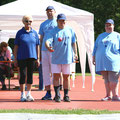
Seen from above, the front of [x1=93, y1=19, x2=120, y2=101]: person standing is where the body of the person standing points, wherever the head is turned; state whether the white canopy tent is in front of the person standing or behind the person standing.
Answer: behind

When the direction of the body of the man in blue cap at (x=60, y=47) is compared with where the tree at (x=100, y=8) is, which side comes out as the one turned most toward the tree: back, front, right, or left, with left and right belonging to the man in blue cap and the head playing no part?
back

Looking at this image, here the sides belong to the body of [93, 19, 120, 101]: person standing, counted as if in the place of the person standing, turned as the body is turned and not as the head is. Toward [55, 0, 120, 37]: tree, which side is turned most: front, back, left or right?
back

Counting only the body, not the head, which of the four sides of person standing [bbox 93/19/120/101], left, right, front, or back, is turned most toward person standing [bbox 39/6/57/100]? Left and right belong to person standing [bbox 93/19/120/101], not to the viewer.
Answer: right

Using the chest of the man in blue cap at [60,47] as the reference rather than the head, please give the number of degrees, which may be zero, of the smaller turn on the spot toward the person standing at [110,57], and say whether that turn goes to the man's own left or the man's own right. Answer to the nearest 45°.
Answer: approximately 135° to the man's own left

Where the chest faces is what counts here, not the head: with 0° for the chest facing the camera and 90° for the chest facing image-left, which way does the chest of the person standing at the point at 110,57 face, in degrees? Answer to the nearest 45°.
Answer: approximately 0°

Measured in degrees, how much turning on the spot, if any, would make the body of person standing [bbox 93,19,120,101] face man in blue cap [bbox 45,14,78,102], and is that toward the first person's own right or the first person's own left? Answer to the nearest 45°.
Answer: approximately 45° to the first person's own right

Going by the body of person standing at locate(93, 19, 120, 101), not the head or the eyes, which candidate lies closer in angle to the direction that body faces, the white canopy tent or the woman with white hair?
the woman with white hair

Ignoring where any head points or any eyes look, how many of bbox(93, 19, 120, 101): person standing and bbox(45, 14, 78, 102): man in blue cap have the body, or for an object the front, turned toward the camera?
2

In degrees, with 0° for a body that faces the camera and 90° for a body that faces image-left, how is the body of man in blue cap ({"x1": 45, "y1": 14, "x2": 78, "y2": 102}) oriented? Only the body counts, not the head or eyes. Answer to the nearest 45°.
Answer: approximately 0°
